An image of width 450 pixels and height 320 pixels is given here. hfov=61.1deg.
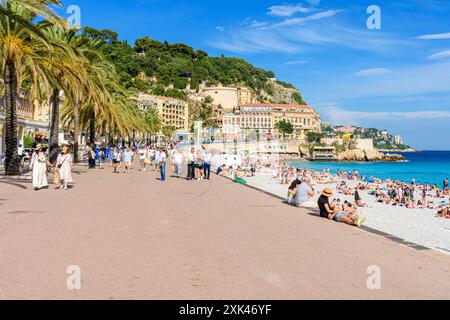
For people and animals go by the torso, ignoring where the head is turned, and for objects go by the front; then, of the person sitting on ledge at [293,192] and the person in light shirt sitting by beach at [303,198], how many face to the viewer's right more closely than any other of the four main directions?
2

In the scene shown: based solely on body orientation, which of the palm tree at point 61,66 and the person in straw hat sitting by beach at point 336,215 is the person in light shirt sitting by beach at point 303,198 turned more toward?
the person in straw hat sitting by beach

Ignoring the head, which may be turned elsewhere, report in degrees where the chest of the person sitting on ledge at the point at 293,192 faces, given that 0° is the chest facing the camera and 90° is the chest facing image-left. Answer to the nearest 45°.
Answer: approximately 270°

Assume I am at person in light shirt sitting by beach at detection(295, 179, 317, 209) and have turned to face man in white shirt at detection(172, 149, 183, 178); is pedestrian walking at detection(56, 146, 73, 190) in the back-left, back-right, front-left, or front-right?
front-left

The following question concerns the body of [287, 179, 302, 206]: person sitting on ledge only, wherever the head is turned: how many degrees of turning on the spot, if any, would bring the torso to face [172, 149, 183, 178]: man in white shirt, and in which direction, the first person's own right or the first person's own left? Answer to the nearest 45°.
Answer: approximately 135° to the first person's own left

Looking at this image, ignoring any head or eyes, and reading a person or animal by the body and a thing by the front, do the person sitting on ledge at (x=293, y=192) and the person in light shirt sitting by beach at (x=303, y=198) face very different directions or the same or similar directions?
same or similar directions

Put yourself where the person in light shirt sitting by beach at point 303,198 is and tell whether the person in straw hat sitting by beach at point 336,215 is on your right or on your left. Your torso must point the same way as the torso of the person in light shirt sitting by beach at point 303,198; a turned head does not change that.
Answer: on your right

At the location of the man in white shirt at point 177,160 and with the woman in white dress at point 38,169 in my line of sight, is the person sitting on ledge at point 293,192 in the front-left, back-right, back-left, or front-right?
front-left
